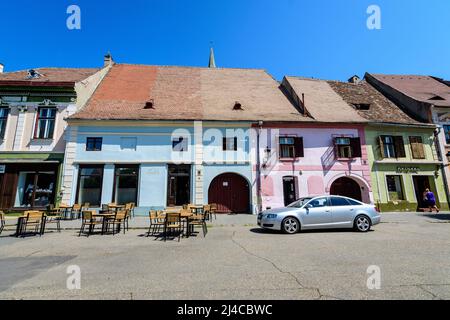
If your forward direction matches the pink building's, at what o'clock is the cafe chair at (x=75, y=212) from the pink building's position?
The cafe chair is roughly at 2 o'clock from the pink building.

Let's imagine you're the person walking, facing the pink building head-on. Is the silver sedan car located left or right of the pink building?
left

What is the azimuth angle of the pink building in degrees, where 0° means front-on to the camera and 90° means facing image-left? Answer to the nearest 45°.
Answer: approximately 0°

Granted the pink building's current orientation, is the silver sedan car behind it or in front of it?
in front

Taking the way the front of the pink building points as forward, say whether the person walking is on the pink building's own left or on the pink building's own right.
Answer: on the pink building's own left

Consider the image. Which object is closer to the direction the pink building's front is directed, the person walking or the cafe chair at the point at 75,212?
the cafe chair

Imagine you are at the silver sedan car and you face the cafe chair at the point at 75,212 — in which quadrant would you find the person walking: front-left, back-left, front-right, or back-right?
back-right

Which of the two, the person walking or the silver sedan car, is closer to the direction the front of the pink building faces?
the silver sedan car
